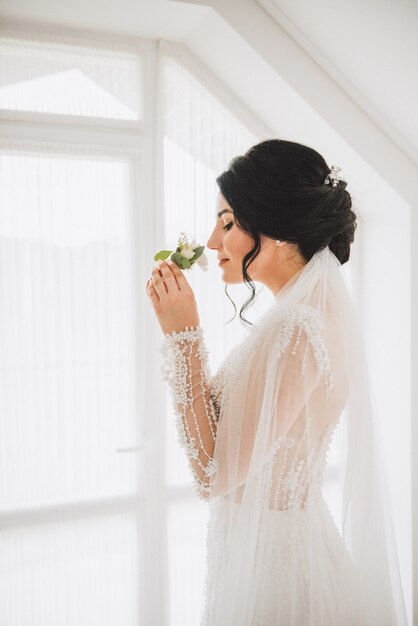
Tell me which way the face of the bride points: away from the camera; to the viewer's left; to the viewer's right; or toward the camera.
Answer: to the viewer's left

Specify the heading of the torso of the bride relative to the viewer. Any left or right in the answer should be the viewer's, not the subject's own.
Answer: facing to the left of the viewer
